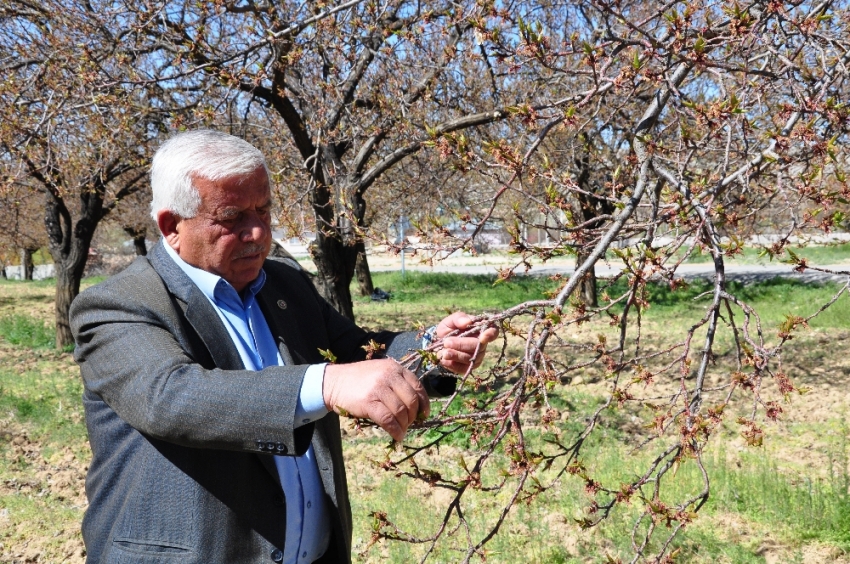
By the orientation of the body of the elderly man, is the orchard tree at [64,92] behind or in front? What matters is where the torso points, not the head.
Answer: behind

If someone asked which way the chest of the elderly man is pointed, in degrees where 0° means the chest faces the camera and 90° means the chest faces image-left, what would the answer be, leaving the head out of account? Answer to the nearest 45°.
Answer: approximately 315°

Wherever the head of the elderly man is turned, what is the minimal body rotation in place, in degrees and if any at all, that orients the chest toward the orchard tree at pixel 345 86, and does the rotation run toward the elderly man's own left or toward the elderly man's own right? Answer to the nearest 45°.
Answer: approximately 135° to the elderly man's own left

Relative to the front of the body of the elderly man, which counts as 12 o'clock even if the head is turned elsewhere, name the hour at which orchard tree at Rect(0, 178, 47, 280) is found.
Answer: The orchard tree is roughly at 7 o'clock from the elderly man.
